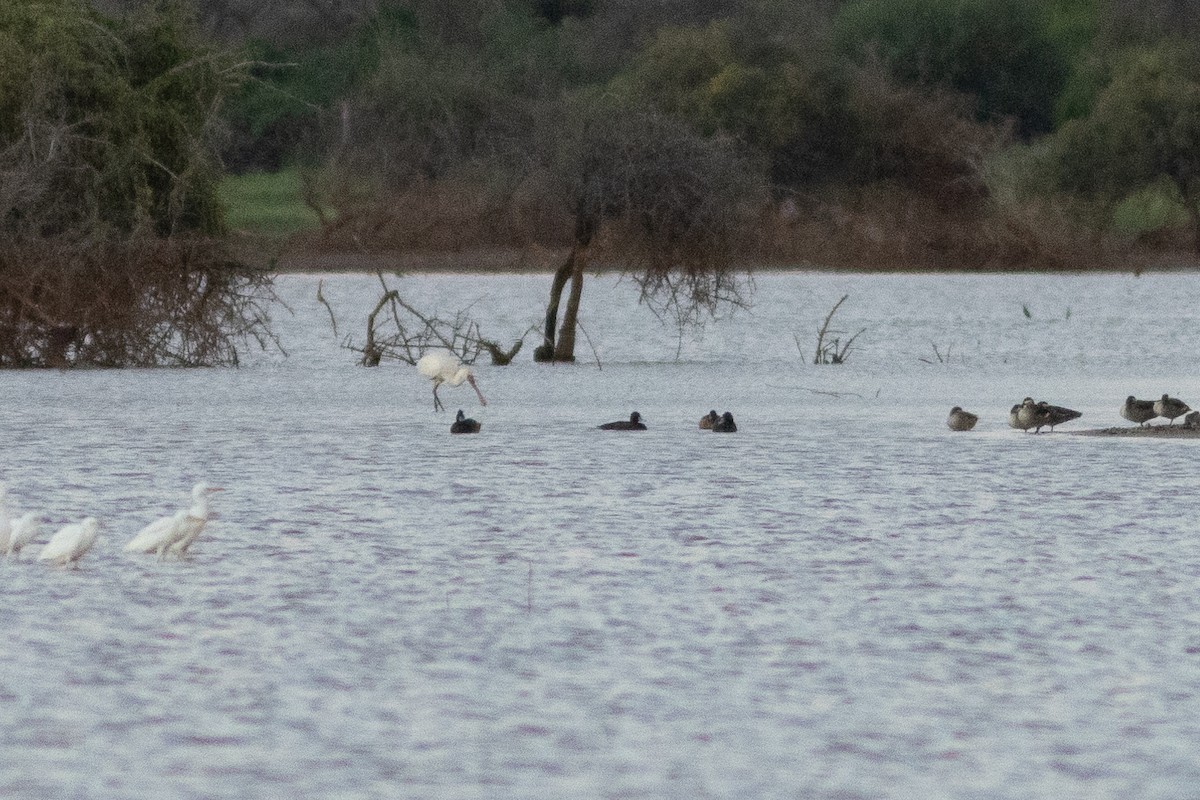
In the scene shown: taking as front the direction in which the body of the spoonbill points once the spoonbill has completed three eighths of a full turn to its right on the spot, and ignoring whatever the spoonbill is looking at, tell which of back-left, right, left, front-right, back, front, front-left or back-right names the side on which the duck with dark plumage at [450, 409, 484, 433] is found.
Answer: front-left

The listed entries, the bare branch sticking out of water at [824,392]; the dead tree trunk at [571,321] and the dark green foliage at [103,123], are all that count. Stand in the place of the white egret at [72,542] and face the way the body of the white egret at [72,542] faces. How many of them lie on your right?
0

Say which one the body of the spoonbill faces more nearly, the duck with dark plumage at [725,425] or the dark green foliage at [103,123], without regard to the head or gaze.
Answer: the duck with dark plumage

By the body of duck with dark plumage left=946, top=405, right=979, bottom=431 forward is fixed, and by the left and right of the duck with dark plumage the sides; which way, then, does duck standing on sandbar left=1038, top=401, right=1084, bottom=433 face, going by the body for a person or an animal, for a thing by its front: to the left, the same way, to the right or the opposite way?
the same way

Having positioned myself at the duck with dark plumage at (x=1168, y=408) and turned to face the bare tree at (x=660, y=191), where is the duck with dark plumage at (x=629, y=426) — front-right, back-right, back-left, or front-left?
front-left

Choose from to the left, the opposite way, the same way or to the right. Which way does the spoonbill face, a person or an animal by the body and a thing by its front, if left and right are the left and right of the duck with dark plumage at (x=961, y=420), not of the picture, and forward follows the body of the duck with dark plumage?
the opposite way

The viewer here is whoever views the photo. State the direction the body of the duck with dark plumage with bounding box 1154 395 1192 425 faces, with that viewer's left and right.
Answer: facing to the left of the viewer

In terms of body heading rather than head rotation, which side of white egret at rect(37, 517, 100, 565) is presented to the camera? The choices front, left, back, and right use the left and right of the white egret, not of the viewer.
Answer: right

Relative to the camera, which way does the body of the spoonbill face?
to the viewer's right

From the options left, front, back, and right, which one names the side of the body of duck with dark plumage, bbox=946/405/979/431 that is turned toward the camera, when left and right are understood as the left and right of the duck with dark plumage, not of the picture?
left

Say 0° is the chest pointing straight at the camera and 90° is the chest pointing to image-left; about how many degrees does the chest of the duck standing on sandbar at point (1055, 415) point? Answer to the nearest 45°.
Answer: approximately 90°

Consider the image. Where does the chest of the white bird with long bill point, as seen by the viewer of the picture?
to the viewer's right

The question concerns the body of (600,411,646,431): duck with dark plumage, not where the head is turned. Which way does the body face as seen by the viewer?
to the viewer's right

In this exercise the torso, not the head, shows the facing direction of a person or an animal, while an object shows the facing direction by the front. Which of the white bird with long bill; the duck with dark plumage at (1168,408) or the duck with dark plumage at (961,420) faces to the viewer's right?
the white bird with long bill

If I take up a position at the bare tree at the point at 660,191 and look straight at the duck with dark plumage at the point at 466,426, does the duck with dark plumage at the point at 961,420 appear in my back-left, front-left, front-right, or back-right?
front-left
